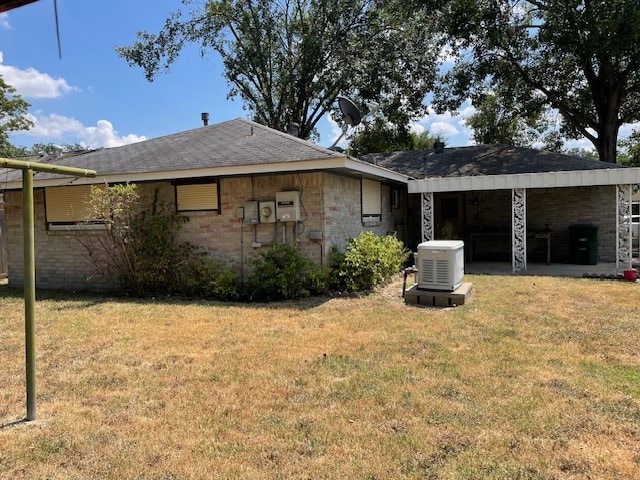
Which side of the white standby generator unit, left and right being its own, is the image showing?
front

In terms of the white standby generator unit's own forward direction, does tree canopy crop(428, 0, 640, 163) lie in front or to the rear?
to the rear

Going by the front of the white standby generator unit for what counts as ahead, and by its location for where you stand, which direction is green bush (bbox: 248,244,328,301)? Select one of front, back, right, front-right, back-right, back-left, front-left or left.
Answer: right

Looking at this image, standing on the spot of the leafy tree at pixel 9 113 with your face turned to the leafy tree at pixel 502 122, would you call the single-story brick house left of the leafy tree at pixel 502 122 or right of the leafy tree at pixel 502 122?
right

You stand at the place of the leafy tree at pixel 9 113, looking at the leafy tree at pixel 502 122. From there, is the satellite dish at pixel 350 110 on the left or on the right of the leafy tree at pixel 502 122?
right

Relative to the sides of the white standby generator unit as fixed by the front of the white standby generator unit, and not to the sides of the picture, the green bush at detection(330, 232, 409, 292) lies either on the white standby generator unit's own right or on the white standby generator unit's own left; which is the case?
on the white standby generator unit's own right

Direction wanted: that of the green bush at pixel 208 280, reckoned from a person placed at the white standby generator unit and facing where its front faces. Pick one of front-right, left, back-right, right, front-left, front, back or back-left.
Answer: right

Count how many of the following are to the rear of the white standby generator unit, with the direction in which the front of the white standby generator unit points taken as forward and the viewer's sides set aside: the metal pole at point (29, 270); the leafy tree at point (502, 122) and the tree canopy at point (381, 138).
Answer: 2

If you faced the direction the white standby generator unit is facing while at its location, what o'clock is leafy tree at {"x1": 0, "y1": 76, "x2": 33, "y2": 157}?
The leafy tree is roughly at 4 o'clock from the white standby generator unit.

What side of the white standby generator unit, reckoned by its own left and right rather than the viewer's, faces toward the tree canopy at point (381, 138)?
back

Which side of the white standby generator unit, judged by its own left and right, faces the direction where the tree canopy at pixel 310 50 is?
back
